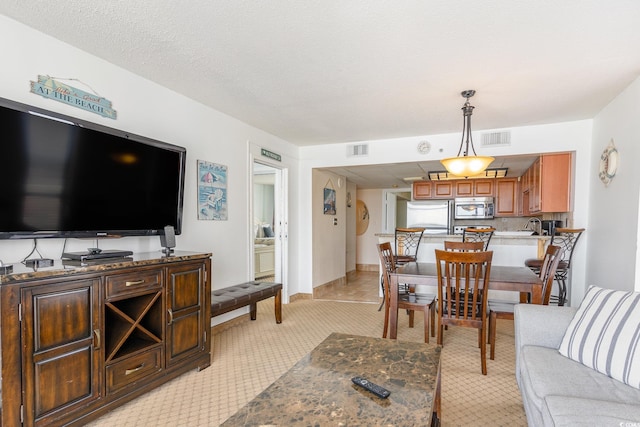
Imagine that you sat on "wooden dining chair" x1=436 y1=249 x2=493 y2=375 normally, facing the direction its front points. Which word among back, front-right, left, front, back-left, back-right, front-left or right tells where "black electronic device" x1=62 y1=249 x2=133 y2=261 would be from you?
back-left

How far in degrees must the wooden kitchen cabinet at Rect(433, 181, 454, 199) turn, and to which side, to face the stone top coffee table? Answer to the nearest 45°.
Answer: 0° — it already faces it

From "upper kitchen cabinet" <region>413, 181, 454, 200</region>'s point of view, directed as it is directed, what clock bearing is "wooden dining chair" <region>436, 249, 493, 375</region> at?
The wooden dining chair is roughly at 12 o'clock from the upper kitchen cabinet.

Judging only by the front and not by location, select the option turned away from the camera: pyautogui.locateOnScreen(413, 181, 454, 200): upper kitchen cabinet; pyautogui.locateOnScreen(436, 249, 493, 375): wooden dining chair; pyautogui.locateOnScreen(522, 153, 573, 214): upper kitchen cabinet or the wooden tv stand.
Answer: the wooden dining chair

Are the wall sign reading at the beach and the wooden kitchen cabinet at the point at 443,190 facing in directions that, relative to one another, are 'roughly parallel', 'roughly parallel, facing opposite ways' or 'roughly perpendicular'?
roughly perpendicular

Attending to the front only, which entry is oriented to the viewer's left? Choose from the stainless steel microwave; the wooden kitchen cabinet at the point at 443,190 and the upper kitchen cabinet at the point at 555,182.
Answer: the upper kitchen cabinet

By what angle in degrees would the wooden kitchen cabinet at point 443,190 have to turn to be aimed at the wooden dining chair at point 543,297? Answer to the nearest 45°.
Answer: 0° — it already faces it

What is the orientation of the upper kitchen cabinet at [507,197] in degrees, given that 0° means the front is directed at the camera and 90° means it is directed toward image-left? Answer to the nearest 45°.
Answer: approximately 0°

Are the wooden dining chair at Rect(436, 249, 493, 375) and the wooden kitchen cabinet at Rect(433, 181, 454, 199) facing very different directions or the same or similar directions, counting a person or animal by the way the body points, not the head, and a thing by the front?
very different directions

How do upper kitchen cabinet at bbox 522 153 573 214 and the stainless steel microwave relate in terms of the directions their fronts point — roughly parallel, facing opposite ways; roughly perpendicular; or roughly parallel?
roughly perpendicular

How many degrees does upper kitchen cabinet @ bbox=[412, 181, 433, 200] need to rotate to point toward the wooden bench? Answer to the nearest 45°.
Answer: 0° — it already faces it

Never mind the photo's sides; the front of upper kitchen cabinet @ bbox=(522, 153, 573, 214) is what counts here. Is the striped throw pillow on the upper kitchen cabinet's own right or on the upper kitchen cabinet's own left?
on the upper kitchen cabinet's own left

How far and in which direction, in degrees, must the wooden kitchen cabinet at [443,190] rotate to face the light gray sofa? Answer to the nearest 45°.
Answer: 0° — it already faces it

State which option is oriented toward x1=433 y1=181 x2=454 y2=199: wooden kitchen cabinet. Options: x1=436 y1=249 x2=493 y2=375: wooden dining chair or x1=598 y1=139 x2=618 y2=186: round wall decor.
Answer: the wooden dining chair

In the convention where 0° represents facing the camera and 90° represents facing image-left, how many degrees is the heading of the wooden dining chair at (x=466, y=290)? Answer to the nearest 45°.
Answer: approximately 180°
